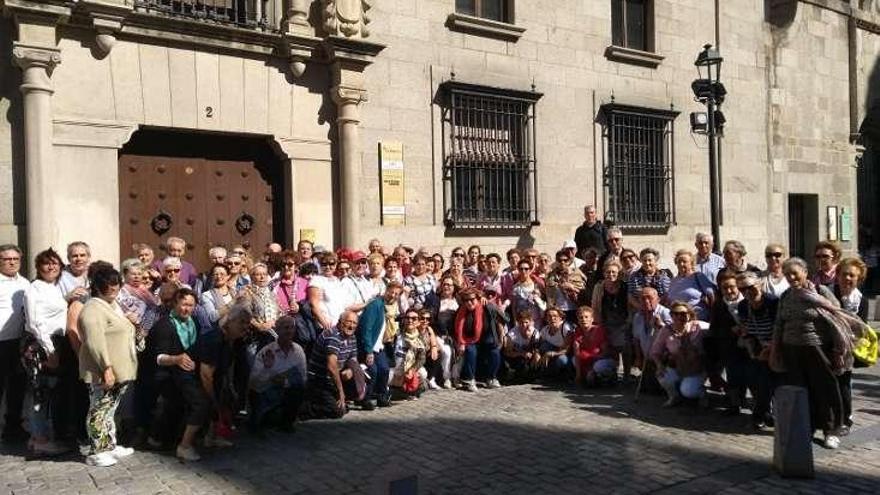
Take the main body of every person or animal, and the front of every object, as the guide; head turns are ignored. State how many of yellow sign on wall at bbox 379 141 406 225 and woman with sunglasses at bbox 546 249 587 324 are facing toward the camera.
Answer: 2

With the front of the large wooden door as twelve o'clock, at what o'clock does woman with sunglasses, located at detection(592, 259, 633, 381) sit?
The woman with sunglasses is roughly at 10 o'clock from the large wooden door.

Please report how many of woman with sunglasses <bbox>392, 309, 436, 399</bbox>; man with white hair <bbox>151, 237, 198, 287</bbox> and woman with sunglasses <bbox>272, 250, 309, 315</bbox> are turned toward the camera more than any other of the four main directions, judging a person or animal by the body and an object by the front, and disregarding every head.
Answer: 3

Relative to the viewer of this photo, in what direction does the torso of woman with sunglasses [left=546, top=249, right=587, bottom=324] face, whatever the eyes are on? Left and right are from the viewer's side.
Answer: facing the viewer

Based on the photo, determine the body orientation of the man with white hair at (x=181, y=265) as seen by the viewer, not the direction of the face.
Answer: toward the camera

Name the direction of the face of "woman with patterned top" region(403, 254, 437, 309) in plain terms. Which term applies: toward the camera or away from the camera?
toward the camera

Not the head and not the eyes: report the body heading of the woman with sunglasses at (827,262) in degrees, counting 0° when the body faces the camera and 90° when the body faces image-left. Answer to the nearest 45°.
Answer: approximately 45°

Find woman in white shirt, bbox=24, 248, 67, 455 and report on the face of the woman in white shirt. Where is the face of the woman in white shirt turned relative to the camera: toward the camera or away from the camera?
toward the camera

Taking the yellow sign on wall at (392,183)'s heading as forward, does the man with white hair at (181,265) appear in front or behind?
in front

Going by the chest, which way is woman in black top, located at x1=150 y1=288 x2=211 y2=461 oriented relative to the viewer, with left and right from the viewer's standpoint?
facing the viewer and to the right of the viewer

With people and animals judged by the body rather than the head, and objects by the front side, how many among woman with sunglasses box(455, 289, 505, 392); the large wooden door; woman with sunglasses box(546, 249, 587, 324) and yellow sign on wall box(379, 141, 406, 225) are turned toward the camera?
4

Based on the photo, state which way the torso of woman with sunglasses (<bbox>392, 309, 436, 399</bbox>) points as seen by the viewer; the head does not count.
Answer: toward the camera

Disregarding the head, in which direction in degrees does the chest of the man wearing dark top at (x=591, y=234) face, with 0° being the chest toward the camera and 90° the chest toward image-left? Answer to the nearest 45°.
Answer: approximately 0°

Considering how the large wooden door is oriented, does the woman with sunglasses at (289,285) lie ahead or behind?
ahead

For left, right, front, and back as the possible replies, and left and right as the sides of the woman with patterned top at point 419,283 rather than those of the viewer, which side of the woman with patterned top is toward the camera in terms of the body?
front
